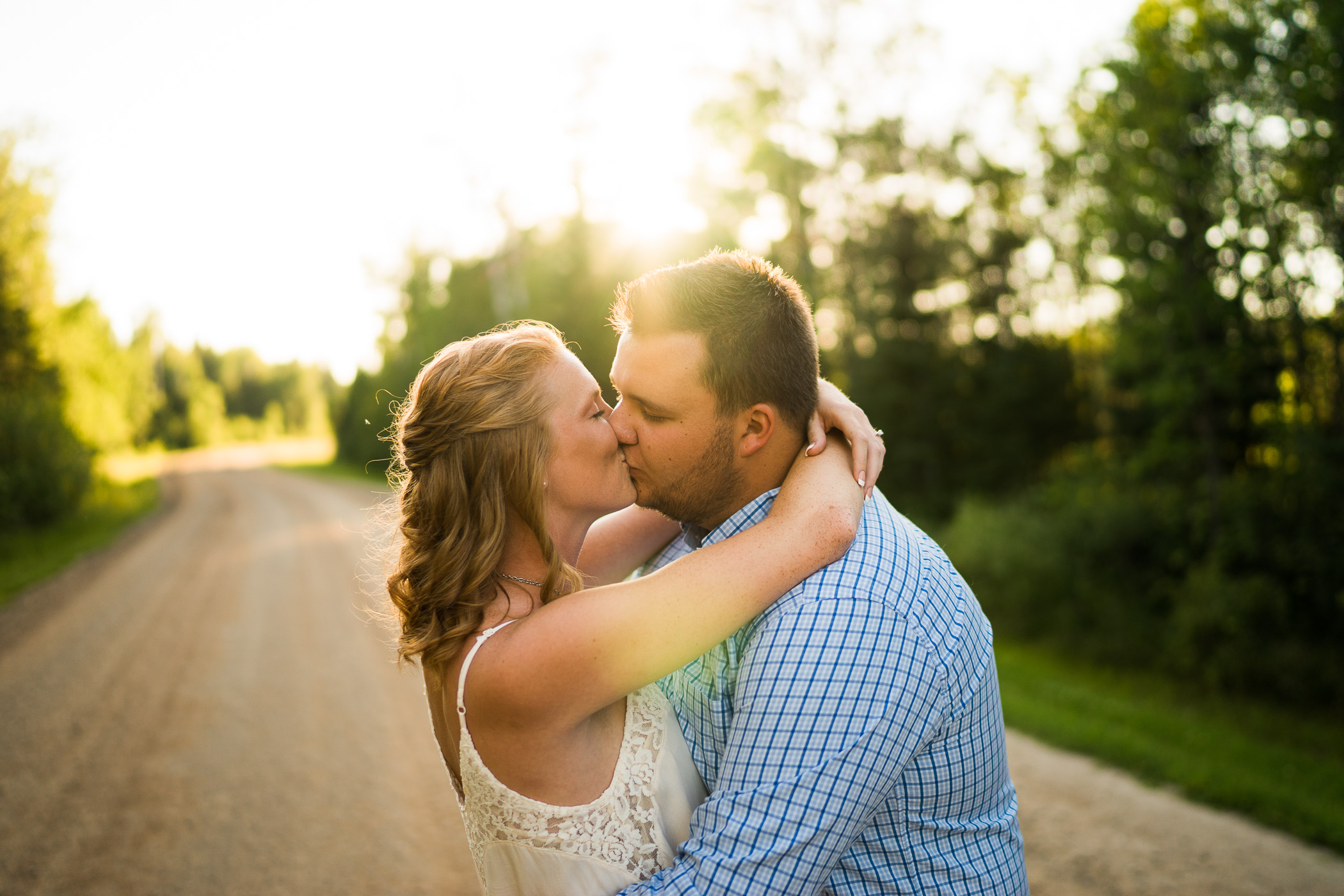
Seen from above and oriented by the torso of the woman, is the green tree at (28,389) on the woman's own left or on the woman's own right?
on the woman's own left

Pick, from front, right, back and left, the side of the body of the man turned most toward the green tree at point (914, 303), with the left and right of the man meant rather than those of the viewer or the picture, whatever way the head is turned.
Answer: right

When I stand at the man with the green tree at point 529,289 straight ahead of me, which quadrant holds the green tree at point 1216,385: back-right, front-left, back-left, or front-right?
front-right

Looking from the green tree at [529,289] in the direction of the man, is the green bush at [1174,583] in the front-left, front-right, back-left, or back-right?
front-left

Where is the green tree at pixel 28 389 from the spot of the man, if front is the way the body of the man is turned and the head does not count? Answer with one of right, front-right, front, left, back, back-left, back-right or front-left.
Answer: front-right

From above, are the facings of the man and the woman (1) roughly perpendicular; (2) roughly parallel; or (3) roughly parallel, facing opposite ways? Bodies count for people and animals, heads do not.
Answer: roughly parallel, facing opposite ways

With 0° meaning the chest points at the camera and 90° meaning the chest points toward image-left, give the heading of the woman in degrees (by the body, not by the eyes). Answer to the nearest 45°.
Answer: approximately 270°

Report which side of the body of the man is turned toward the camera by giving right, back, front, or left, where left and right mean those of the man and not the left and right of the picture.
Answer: left
